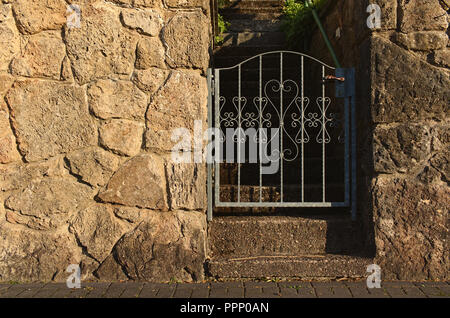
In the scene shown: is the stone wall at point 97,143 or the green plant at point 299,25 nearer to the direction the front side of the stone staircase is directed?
the stone wall

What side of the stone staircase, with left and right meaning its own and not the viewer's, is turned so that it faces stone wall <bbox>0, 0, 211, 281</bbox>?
right

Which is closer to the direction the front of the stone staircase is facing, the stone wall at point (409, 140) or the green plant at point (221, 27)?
the stone wall

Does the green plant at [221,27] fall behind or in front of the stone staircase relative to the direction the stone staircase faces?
behind

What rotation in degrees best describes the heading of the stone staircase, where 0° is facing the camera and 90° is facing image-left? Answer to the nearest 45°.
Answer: approximately 0°

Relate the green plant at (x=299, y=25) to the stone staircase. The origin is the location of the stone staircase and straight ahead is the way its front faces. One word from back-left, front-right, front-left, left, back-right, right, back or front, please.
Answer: back

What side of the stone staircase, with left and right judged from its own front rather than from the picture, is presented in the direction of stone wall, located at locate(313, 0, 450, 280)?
left
